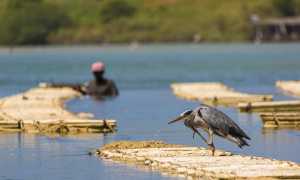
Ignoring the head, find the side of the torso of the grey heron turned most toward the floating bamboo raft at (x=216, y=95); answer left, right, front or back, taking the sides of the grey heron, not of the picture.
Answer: right

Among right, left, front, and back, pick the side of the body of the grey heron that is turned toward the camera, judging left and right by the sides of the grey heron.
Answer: left

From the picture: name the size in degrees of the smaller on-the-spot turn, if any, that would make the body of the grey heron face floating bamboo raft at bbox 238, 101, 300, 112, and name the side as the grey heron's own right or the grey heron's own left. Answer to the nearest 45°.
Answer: approximately 90° to the grey heron's own right

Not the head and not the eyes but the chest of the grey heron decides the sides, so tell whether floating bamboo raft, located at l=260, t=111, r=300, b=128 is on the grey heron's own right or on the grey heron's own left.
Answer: on the grey heron's own right
